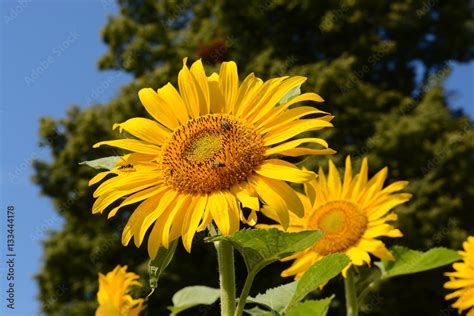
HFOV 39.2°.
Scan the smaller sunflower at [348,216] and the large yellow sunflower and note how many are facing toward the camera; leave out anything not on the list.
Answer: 2

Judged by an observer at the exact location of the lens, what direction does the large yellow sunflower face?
facing the viewer

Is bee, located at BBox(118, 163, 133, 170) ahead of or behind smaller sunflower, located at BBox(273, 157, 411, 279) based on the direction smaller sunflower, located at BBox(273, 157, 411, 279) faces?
ahead

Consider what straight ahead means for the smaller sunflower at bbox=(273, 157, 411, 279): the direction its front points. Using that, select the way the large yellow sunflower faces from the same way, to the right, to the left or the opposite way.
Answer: the same way

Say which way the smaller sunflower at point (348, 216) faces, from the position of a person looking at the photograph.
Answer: facing the viewer

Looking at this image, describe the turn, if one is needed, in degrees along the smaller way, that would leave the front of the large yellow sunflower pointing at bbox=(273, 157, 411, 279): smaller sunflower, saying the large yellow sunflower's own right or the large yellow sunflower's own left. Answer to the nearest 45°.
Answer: approximately 135° to the large yellow sunflower's own left

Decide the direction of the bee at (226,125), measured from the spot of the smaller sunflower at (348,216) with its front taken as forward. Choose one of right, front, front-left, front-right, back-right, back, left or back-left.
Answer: front

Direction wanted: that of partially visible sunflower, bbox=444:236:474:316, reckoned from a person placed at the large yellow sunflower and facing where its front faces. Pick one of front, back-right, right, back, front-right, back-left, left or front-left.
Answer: back-left
